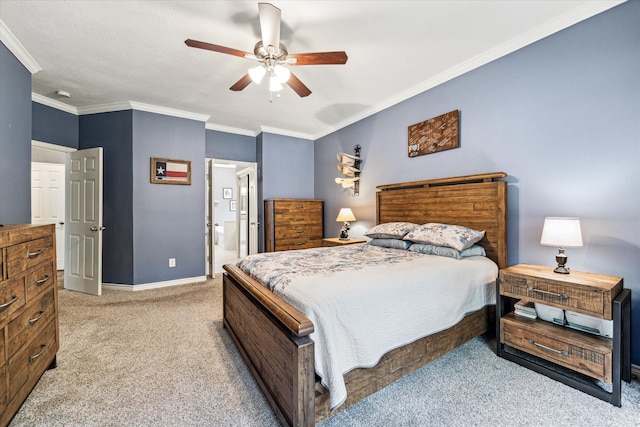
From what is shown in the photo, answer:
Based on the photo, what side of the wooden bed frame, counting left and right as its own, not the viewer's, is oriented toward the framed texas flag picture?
right

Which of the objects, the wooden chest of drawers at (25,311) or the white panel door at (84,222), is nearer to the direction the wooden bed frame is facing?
the wooden chest of drawers

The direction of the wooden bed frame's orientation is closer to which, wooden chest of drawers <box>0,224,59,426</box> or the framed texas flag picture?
the wooden chest of drawers

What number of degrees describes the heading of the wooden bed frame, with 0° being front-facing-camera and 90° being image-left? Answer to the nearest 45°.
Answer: approximately 45°

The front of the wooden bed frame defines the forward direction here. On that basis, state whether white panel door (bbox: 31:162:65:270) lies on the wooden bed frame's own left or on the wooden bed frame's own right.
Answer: on the wooden bed frame's own right

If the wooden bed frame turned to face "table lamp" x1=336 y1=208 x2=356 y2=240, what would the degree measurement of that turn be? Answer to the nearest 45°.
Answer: approximately 135° to its right

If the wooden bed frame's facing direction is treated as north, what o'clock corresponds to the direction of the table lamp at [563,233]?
The table lamp is roughly at 7 o'clock from the wooden bed frame.

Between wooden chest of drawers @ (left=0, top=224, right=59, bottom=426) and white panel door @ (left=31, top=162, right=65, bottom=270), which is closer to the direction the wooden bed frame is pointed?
the wooden chest of drawers

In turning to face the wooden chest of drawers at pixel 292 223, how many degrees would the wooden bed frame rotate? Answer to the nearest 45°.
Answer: approximately 135° to its right

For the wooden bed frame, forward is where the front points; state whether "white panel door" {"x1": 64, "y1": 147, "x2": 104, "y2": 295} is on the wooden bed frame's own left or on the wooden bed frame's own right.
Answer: on the wooden bed frame's own right

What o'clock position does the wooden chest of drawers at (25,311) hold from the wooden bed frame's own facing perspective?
The wooden chest of drawers is roughly at 1 o'clock from the wooden bed frame.

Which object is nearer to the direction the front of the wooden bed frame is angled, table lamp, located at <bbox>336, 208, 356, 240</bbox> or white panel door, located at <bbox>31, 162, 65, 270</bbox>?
the white panel door
